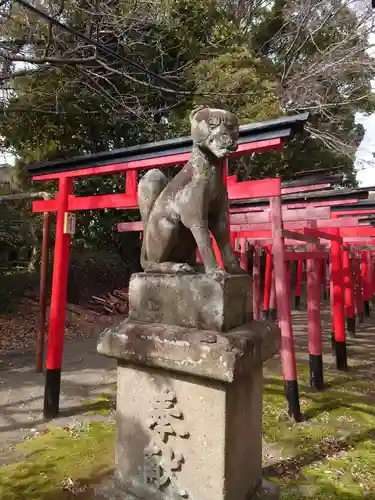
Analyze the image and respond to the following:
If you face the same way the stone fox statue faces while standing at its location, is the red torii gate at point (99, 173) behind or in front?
behind

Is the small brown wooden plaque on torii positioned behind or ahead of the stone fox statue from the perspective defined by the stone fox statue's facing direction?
behind
